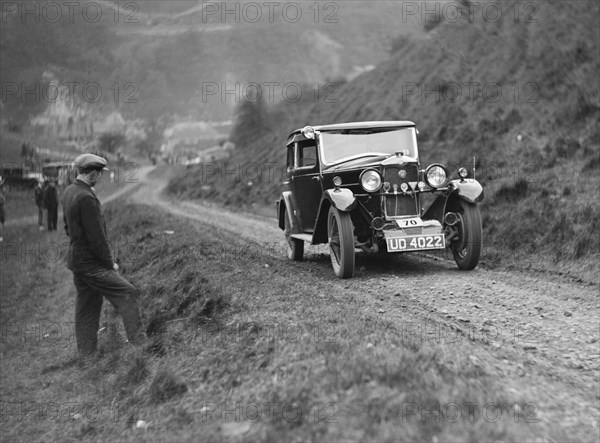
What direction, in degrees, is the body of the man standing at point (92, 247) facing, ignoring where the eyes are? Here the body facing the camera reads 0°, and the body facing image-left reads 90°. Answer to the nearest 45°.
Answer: approximately 225°

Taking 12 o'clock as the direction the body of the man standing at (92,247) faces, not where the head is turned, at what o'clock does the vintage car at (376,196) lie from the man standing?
The vintage car is roughly at 1 o'clock from the man standing.

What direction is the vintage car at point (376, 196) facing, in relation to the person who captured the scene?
facing the viewer and to the right of the viewer

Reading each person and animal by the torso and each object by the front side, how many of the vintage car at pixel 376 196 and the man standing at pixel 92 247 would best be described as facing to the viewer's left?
0

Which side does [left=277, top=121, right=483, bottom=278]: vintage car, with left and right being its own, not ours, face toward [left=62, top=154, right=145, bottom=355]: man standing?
right

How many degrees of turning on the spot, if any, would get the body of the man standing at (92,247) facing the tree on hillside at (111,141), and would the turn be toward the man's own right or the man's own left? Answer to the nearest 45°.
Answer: approximately 45° to the man's own left

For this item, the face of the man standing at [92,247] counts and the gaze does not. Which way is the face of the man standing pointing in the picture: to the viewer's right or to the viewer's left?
to the viewer's right

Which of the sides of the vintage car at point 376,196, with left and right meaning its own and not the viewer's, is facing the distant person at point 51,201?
back

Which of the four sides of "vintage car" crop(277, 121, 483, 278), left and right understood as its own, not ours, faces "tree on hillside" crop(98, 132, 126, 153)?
back
